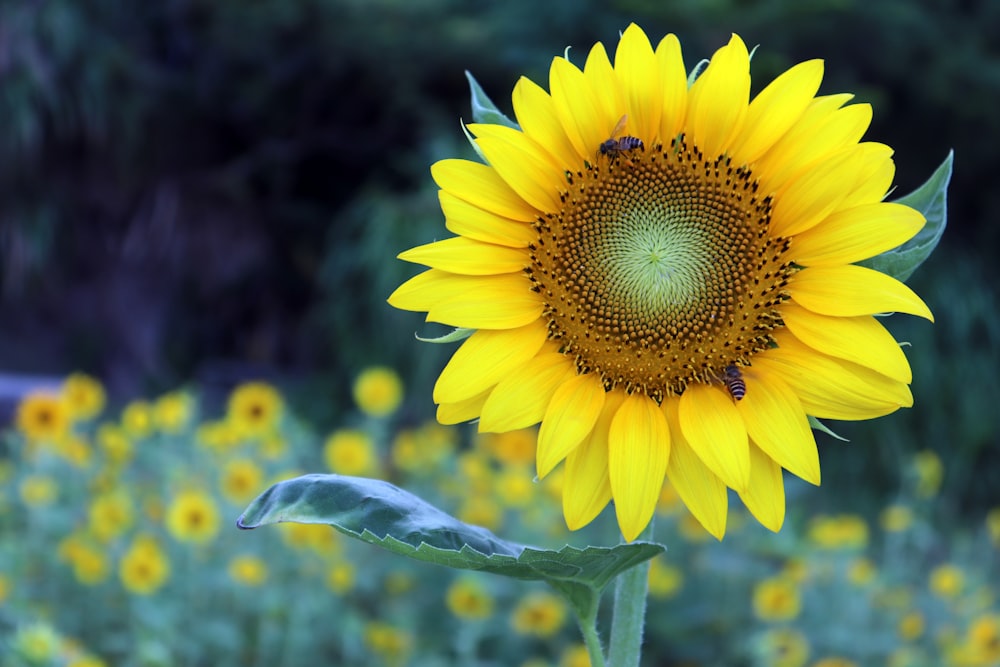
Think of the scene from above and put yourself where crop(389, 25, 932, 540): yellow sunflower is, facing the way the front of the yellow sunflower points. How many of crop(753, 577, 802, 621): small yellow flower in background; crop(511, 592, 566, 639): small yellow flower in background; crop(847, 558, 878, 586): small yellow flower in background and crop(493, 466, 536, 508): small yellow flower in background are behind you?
4

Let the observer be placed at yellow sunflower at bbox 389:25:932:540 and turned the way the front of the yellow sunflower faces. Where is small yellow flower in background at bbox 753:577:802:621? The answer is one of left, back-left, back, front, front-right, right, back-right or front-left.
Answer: back

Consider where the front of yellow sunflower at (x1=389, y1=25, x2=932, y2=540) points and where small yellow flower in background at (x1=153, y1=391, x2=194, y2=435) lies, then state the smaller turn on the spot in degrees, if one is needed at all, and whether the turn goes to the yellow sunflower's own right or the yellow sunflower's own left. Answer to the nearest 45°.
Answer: approximately 135° to the yellow sunflower's own right

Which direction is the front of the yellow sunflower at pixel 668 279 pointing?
toward the camera

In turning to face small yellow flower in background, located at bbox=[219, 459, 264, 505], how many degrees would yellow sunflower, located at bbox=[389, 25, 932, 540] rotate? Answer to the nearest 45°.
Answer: approximately 135° to its right

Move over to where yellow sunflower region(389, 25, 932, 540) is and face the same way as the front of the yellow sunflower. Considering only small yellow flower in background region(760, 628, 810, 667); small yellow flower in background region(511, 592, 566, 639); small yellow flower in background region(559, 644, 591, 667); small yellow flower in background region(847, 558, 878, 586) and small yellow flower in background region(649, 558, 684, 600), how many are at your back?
5

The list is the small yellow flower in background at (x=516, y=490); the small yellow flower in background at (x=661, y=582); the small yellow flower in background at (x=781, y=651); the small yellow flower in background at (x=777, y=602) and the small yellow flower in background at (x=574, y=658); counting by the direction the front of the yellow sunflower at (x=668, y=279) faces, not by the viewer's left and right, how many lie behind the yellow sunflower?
5

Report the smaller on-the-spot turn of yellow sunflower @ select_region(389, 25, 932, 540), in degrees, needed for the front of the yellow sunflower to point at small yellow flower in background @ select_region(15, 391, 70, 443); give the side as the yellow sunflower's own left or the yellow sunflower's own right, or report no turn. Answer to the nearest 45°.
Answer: approximately 135° to the yellow sunflower's own right

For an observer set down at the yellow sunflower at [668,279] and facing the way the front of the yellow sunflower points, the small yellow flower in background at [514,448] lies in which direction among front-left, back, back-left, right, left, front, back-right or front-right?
back

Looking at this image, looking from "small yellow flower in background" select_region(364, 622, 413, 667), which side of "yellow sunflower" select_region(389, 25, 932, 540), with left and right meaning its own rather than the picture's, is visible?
back

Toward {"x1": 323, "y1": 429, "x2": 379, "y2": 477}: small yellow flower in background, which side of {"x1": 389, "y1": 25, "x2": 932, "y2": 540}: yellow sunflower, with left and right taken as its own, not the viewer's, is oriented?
back

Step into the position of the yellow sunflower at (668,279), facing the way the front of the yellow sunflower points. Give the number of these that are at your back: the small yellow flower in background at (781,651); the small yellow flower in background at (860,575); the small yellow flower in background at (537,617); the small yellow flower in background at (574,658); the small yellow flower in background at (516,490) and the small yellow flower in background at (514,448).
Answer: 6

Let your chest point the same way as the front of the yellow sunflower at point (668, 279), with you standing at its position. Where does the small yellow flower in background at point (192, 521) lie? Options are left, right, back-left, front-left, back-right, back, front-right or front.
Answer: back-right
